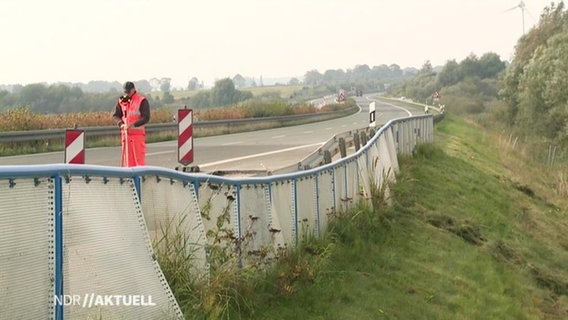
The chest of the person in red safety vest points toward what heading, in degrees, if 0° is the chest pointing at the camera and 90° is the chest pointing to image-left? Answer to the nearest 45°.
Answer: approximately 45°

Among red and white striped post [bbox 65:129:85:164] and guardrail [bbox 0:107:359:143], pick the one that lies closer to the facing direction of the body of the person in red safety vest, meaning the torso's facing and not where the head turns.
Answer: the red and white striped post

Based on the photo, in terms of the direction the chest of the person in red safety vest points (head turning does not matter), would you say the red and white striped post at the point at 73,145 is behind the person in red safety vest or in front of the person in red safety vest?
in front

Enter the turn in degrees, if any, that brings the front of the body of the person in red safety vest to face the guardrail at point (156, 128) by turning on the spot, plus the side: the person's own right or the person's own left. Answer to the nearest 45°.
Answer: approximately 135° to the person's own right
